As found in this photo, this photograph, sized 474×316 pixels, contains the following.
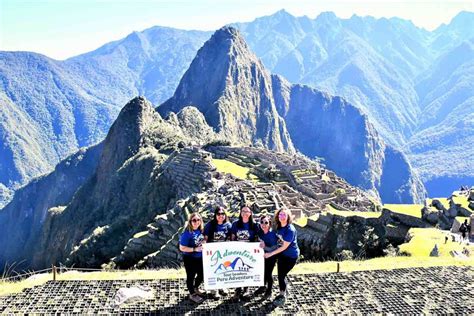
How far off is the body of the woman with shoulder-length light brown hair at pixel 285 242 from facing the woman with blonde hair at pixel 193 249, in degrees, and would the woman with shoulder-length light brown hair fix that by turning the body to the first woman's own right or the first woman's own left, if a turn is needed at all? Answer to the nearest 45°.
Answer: approximately 45° to the first woman's own right

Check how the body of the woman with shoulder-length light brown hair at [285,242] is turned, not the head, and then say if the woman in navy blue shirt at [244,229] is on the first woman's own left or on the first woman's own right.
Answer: on the first woman's own right

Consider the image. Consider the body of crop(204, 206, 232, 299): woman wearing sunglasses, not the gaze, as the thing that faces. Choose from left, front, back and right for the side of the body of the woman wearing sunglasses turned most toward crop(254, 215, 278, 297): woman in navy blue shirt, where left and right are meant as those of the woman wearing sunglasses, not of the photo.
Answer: left

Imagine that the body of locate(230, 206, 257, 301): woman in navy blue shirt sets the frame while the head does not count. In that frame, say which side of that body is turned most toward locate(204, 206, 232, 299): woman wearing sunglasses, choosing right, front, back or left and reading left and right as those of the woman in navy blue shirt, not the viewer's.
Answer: right

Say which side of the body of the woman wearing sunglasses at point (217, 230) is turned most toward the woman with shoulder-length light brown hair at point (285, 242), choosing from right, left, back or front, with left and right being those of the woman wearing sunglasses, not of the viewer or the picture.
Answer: left

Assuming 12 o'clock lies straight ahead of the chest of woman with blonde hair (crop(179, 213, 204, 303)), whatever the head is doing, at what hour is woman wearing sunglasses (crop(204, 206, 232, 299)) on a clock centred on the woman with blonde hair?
The woman wearing sunglasses is roughly at 10 o'clock from the woman with blonde hair.

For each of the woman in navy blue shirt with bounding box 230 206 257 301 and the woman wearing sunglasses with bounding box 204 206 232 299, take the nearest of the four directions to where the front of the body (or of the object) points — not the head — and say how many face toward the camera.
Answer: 2
